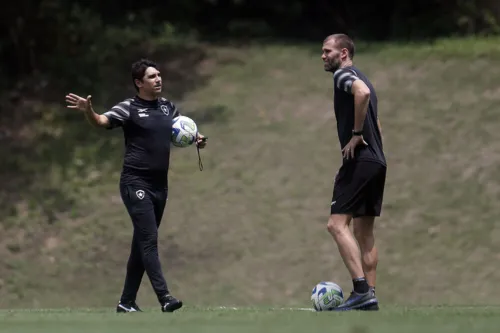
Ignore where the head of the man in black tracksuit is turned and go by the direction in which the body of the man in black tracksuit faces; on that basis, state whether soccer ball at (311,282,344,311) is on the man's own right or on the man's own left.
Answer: on the man's own left

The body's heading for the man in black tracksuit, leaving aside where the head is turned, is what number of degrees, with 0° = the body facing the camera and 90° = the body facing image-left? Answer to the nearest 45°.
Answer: approximately 315°

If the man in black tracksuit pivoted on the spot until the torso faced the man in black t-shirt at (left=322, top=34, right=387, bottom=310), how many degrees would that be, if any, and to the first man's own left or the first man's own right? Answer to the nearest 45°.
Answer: approximately 45° to the first man's own left
